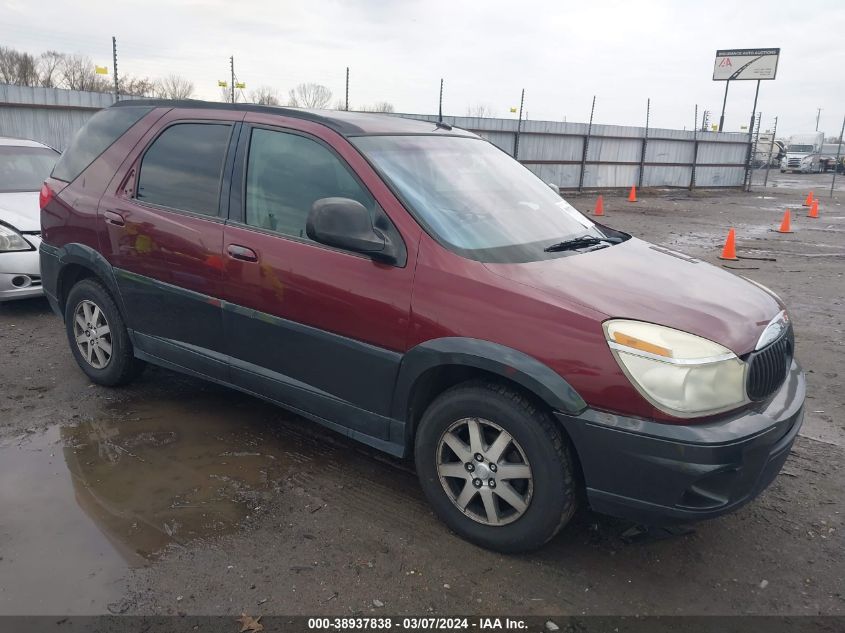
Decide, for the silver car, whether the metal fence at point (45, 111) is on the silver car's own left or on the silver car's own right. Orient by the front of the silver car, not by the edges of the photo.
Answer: on the silver car's own left

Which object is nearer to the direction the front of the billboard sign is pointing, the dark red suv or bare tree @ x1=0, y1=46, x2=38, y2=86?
the dark red suv

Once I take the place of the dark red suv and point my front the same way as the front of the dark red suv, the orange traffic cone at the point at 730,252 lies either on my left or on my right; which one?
on my left

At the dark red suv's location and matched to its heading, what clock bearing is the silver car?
The silver car is roughly at 6 o'clock from the dark red suv.

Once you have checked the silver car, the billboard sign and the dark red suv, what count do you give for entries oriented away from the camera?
0

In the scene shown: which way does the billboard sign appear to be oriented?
toward the camera

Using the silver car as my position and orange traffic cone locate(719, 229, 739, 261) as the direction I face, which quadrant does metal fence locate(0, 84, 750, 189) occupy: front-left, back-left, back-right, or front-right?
front-left

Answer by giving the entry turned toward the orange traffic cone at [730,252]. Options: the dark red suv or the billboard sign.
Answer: the billboard sign

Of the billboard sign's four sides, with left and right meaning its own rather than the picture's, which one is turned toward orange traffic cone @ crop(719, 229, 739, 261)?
front

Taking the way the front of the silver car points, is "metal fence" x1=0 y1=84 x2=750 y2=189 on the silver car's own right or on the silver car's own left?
on the silver car's own left

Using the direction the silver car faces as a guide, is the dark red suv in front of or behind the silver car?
in front
